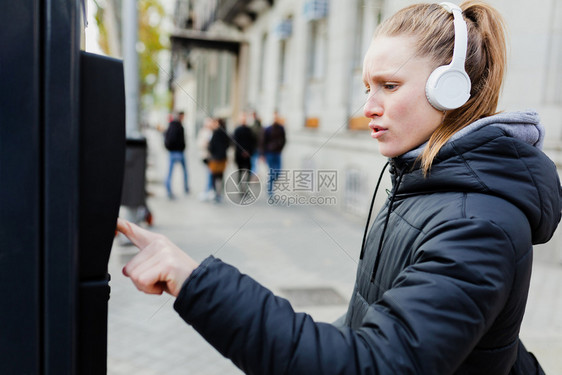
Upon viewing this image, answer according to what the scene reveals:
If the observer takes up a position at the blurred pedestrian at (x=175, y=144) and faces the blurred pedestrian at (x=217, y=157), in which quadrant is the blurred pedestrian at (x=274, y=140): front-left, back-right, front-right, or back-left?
front-left

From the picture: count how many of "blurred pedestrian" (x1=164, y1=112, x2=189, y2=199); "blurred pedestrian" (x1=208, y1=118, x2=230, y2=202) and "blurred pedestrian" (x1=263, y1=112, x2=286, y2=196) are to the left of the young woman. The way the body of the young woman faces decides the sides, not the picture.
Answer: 0

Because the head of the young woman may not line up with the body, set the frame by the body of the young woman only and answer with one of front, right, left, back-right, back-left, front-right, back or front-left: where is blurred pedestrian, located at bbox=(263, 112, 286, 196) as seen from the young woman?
right

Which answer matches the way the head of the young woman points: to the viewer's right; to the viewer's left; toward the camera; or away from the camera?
to the viewer's left

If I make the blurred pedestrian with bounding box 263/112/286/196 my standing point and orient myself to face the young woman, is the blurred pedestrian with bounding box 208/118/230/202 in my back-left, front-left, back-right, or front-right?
front-right

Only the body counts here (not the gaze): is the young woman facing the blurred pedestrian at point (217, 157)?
no

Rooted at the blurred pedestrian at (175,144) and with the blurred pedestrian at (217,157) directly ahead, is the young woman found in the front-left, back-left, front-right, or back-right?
front-right

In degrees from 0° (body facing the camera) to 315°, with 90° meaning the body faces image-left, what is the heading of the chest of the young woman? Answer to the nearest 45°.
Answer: approximately 90°

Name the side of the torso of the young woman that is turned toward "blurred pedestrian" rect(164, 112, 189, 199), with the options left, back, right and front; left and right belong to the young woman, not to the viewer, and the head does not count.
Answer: right
